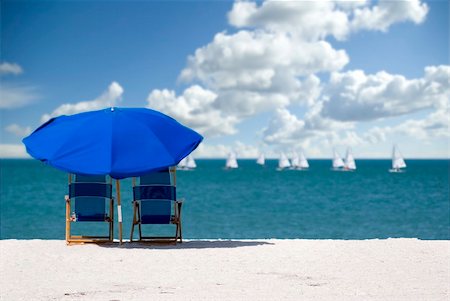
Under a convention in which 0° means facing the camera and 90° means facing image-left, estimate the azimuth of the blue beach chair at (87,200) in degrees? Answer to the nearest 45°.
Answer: approximately 180°

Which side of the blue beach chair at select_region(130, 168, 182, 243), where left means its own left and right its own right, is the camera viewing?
back

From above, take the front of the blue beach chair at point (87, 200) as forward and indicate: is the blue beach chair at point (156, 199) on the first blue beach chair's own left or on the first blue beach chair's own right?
on the first blue beach chair's own right

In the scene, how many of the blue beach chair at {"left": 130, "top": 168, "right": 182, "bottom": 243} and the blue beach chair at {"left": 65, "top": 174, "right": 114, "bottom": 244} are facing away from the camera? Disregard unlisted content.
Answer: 2

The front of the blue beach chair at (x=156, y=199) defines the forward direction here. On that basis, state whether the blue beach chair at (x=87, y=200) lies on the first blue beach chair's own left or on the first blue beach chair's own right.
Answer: on the first blue beach chair's own left
